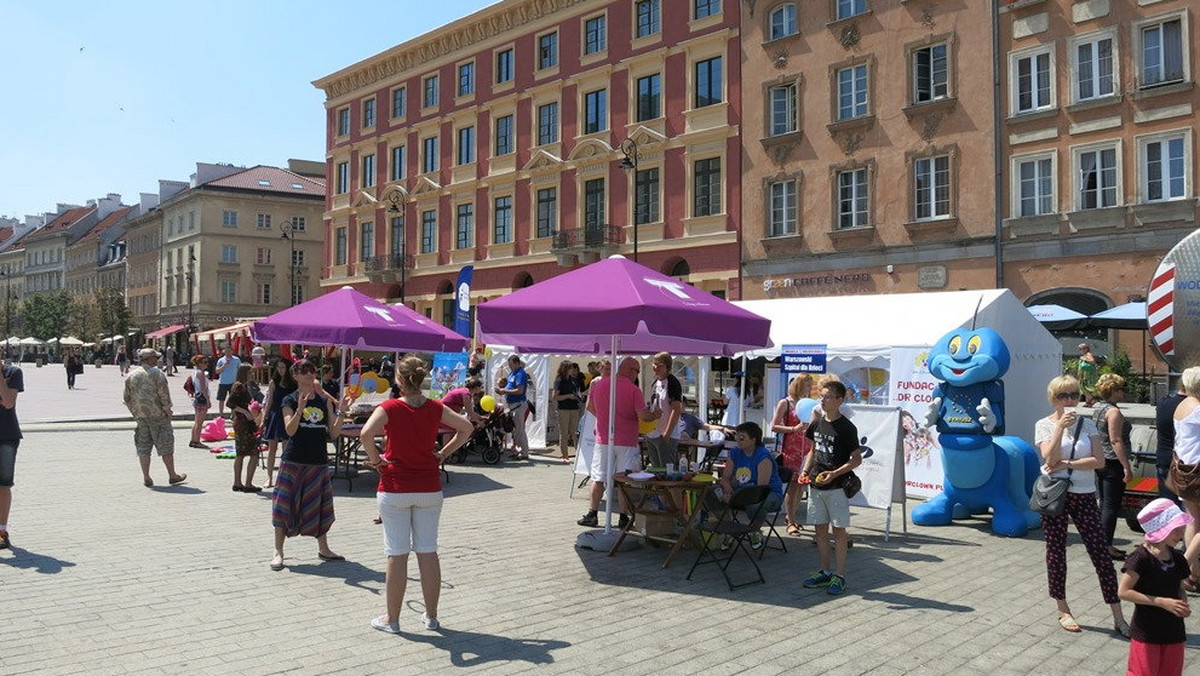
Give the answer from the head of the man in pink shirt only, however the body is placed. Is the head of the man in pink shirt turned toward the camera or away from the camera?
away from the camera

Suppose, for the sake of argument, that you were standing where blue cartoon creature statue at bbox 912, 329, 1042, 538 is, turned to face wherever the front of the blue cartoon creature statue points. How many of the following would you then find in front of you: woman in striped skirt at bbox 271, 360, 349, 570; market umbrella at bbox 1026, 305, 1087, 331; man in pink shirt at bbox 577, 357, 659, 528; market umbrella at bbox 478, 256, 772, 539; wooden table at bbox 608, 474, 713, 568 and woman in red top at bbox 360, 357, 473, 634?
5

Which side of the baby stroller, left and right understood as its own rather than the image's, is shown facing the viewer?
left

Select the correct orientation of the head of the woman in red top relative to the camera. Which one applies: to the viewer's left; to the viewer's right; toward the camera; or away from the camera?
away from the camera

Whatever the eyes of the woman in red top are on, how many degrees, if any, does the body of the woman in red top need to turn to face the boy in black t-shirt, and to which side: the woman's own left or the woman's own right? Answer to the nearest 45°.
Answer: approximately 90° to the woman's own right

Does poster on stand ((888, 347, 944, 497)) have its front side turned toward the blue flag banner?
no

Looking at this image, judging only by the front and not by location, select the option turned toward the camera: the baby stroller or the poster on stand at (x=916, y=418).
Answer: the poster on stand

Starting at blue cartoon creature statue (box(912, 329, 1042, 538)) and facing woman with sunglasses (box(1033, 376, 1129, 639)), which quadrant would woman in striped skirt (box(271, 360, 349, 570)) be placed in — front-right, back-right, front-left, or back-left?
front-right

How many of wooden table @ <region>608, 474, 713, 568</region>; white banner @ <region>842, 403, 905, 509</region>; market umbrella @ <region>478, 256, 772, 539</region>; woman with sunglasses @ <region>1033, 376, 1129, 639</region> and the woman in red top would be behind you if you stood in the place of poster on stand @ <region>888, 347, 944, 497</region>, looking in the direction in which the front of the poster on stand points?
0

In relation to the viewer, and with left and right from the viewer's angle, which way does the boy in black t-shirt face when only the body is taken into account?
facing the viewer and to the left of the viewer

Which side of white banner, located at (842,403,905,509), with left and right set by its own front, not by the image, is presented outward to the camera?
front

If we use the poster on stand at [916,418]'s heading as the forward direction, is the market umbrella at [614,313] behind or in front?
in front

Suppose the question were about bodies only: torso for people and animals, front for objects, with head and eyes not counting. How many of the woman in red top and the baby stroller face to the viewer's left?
1

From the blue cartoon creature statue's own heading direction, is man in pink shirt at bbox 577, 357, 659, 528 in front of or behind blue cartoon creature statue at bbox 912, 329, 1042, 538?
in front

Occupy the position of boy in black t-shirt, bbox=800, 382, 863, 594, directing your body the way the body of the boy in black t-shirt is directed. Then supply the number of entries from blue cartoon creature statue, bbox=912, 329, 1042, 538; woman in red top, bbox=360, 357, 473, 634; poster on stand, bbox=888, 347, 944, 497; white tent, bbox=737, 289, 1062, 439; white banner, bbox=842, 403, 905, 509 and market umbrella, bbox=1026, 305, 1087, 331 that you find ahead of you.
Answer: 1

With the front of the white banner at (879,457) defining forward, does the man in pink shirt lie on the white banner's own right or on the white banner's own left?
on the white banner's own right

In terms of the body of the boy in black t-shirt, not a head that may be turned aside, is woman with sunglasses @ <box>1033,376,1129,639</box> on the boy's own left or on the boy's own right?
on the boy's own left

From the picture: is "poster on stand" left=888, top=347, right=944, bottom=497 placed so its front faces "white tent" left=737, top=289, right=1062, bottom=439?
no

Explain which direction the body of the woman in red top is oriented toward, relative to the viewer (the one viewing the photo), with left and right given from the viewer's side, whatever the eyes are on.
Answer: facing away from the viewer

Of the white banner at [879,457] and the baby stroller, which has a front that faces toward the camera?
the white banner

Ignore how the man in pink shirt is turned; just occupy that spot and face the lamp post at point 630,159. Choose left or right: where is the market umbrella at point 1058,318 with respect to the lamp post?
right

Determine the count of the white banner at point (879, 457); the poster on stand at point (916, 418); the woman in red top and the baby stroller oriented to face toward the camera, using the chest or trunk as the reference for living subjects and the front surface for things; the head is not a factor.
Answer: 2

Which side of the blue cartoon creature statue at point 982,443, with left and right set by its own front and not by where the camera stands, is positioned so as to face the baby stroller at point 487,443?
right
